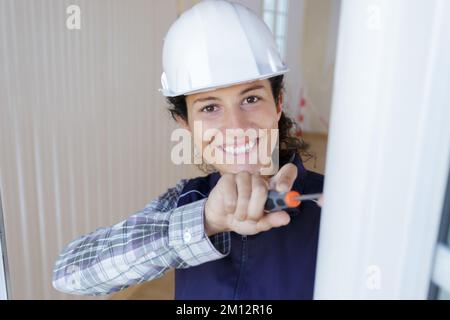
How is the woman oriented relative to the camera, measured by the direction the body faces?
toward the camera
